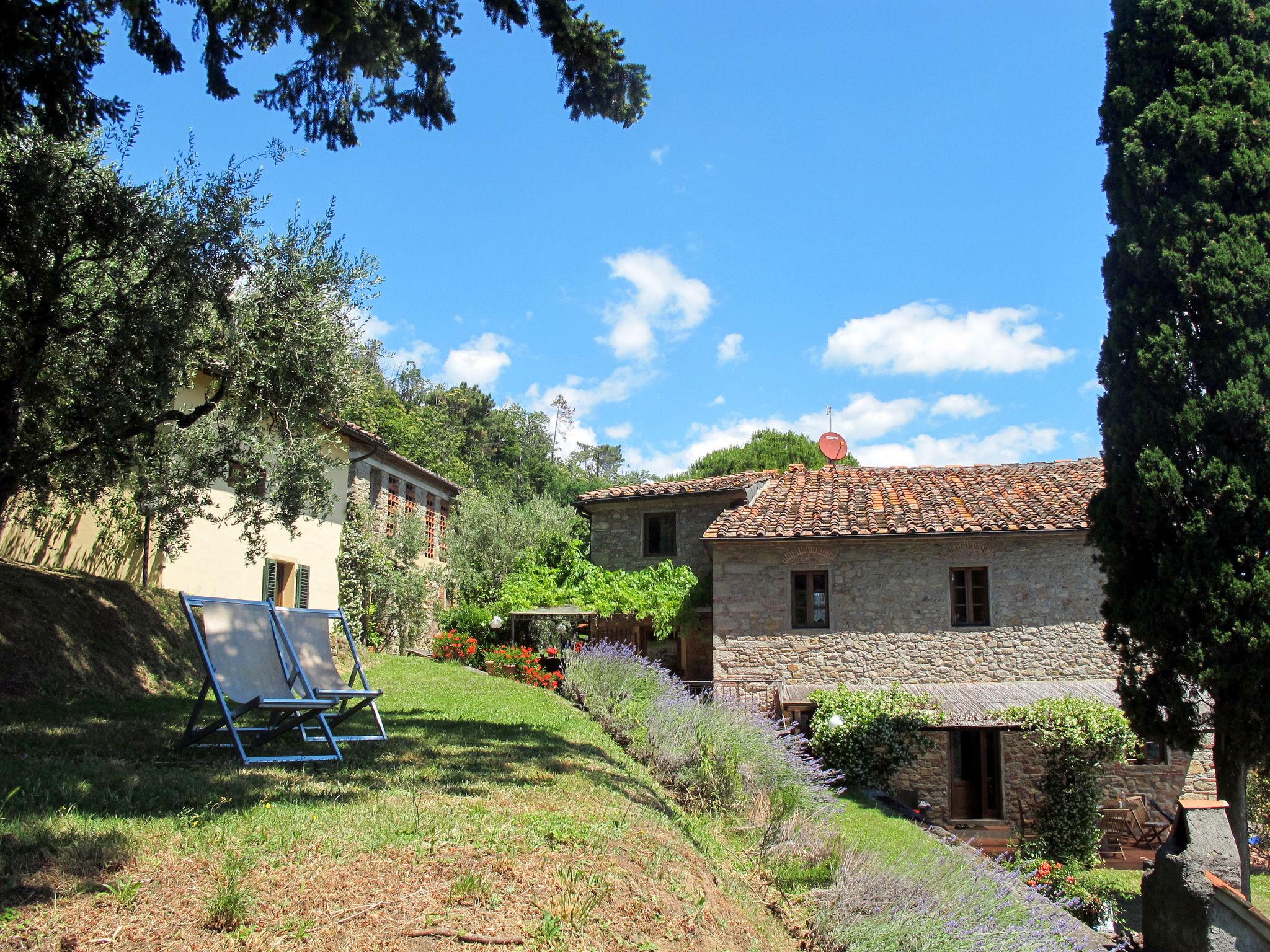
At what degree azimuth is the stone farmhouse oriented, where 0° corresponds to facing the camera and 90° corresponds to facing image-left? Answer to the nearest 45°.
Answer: approximately 0°

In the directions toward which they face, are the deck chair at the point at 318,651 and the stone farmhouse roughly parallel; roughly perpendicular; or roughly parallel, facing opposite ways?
roughly perpendicular

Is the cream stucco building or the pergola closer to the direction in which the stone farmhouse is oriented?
the cream stucco building

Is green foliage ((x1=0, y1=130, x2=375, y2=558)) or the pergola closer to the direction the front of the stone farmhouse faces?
the green foliage

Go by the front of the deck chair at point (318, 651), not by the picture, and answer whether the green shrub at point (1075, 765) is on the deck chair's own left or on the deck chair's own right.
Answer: on the deck chair's own left

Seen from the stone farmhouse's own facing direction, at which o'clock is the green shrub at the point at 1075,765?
The green shrub is roughly at 11 o'clock from the stone farmhouse.

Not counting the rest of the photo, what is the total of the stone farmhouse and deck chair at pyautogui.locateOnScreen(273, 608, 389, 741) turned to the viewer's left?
0

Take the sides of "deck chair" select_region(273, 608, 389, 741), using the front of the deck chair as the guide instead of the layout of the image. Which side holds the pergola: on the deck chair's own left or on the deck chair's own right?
on the deck chair's own left

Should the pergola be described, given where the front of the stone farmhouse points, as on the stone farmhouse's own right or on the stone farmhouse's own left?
on the stone farmhouse's own right
